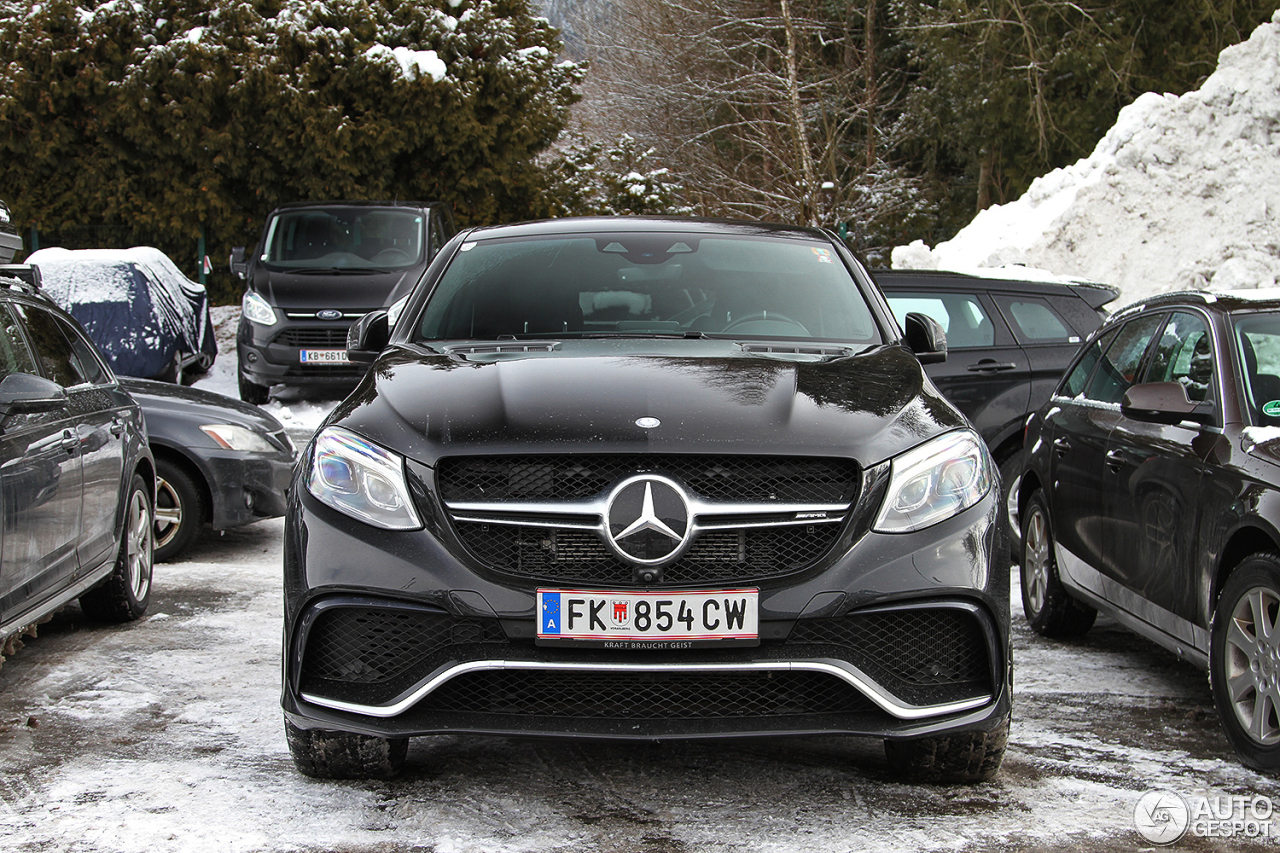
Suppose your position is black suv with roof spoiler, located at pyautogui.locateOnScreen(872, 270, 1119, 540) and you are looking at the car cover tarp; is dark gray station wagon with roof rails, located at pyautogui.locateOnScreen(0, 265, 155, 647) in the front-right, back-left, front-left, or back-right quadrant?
front-left

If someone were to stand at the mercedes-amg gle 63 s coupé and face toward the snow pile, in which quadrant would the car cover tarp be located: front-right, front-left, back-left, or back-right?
front-left

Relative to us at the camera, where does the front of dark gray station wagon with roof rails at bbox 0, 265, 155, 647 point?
facing the viewer and to the left of the viewer

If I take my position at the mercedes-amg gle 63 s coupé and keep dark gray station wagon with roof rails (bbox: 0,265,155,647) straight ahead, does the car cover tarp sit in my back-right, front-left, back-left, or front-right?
front-right

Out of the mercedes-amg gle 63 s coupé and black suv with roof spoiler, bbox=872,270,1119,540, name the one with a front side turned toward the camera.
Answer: the mercedes-amg gle 63 s coupé

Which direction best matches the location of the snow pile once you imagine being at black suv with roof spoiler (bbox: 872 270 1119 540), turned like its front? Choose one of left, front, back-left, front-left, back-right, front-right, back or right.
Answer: right

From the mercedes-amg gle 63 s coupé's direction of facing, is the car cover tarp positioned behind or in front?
behind

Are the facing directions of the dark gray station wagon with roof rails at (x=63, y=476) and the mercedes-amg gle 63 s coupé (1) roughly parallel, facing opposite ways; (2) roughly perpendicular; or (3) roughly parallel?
roughly parallel

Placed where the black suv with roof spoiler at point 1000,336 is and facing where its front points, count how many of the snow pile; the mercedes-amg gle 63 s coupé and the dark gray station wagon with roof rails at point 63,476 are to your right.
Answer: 1

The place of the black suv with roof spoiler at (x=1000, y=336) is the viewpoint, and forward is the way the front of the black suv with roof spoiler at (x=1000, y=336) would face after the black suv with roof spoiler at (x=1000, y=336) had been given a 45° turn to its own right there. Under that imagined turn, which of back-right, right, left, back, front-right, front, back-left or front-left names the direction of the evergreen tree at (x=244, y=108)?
front

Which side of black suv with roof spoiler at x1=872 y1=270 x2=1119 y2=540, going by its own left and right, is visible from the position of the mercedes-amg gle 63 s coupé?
left

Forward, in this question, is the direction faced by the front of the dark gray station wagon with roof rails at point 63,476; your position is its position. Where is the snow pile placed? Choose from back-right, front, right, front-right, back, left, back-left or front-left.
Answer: back

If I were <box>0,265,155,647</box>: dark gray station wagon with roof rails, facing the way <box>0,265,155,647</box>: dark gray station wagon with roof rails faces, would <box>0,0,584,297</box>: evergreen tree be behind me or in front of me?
behind

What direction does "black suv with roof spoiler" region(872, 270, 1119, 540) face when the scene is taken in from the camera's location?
facing to the left of the viewer

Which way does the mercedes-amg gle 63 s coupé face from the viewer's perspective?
toward the camera

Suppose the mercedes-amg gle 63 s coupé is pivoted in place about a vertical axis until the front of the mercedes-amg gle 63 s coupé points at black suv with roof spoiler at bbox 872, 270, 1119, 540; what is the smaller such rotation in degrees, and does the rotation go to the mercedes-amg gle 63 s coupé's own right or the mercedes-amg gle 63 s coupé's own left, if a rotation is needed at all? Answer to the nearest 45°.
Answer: approximately 180°

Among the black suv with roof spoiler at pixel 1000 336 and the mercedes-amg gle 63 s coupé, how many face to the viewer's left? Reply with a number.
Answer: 1
